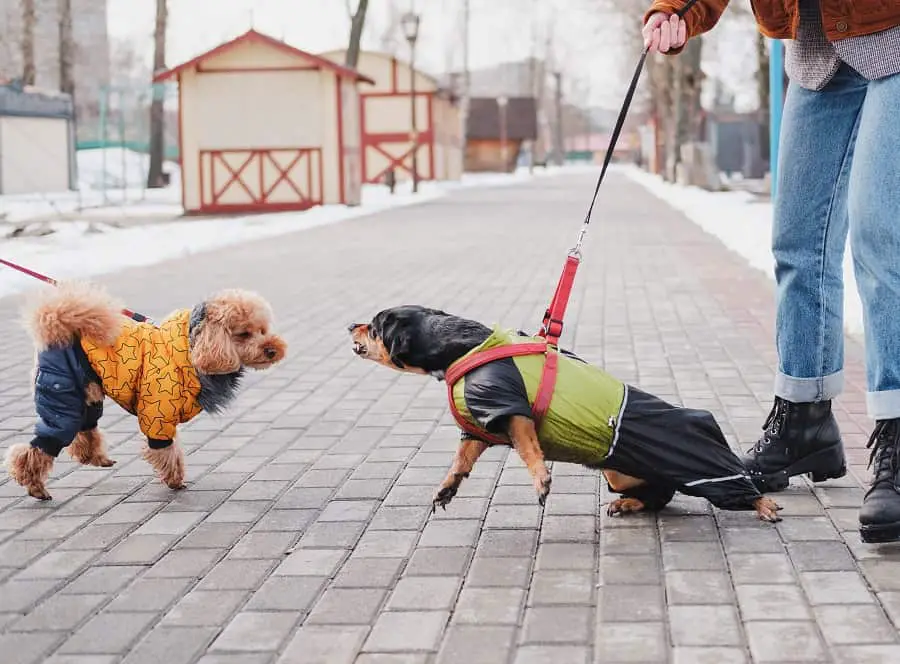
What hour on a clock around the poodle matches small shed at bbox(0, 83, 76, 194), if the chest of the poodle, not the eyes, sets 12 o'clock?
The small shed is roughly at 9 o'clock from the poodle.

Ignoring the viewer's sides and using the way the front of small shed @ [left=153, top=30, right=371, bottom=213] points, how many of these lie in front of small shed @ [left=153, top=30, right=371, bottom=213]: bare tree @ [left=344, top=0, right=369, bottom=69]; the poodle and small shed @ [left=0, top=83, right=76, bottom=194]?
1

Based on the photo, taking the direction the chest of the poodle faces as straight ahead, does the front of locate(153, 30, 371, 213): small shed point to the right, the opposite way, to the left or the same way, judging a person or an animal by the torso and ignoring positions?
to the right

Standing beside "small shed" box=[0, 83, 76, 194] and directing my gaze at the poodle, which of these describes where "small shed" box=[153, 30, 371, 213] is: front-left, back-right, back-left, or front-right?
front-left

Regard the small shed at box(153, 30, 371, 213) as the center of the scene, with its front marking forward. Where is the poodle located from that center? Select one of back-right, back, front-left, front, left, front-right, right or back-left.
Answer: front

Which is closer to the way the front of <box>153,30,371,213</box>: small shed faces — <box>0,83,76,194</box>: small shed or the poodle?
the poodle

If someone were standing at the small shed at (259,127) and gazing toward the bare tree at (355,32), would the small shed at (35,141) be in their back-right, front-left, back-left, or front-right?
front-left

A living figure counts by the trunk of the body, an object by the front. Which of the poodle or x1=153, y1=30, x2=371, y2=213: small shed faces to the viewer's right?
the poodle

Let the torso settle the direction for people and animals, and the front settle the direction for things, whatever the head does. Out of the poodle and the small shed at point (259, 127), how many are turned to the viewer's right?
1

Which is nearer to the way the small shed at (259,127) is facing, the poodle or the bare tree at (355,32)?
the poodle

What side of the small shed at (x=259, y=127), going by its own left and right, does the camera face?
front

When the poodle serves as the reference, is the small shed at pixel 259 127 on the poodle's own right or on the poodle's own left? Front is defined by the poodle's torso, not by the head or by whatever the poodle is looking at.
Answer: on the poodle's own left

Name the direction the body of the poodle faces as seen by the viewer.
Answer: to the viewer's right
